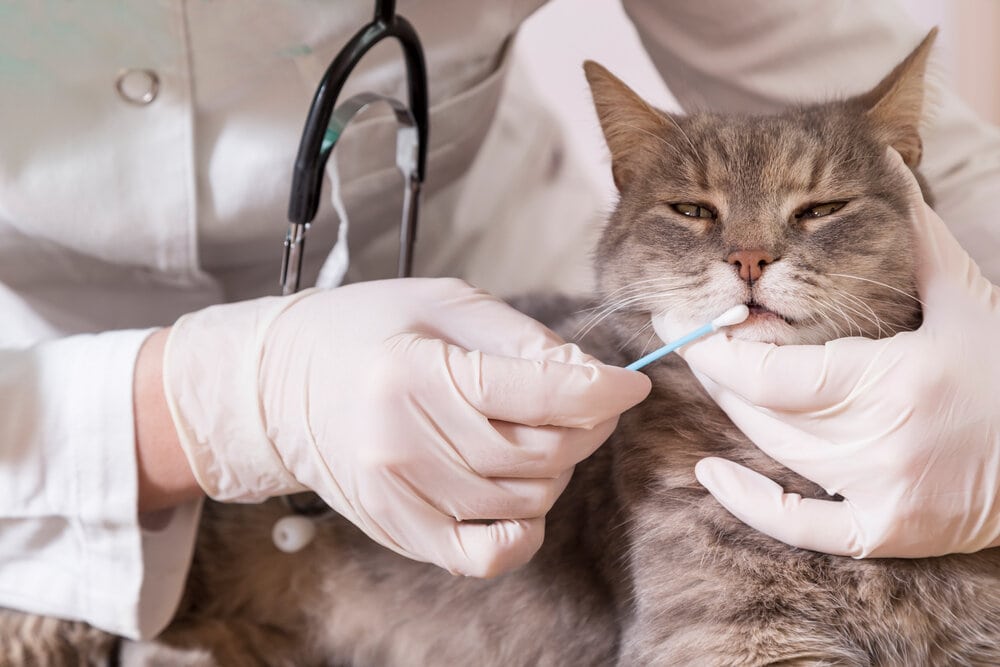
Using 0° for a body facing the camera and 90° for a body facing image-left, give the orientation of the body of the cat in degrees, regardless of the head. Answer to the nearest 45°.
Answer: approximately 315°
